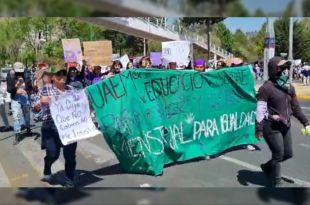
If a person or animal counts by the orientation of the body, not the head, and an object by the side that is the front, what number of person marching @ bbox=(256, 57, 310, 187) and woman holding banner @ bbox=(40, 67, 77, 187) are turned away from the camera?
0

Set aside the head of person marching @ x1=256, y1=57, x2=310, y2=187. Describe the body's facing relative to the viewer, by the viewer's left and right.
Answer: facing the viewer and to the right of the viewer

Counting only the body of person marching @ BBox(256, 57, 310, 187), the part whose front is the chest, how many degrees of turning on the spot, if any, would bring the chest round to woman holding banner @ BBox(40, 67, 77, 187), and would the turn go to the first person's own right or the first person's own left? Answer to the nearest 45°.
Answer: approximately 90° to the first person's own right

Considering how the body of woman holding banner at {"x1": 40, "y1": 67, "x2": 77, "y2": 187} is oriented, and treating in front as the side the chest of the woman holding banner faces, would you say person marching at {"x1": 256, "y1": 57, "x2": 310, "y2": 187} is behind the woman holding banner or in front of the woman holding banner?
in front
